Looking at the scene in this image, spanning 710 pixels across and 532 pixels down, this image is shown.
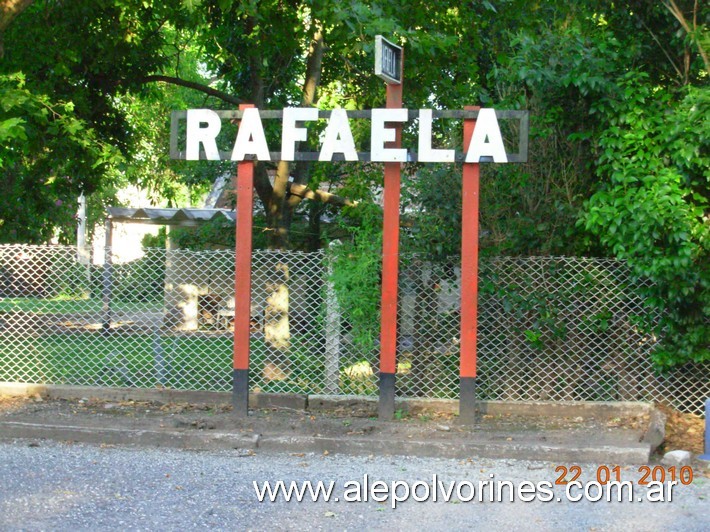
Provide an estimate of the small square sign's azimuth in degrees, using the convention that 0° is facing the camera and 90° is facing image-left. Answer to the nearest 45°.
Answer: approximately 315°

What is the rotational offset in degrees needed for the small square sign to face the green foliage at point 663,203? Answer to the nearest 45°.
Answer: approximately 45° to its left
